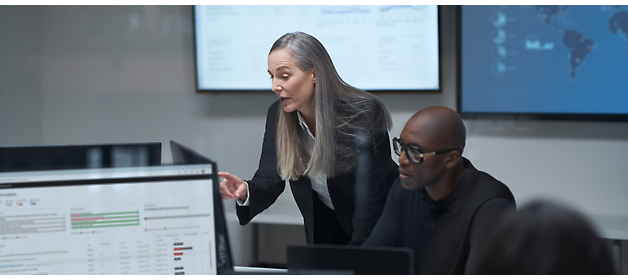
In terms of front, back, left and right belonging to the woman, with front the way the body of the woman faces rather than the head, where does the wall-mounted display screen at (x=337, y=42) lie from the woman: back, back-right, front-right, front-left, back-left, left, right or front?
back-right

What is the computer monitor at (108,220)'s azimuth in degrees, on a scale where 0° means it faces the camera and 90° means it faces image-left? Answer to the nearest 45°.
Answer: approximately 0°

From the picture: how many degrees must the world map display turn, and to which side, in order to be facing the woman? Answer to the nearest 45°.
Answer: approximately 45° to its right

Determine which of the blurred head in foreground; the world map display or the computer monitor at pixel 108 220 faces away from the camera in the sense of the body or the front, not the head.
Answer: the blurred head in foreground

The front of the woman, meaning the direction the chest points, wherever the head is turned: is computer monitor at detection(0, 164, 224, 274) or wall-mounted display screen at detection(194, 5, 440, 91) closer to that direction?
the computer monitor

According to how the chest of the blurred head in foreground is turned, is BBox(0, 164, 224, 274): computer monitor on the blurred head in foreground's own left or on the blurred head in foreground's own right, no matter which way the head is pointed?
on the blurred head in foreground's own left

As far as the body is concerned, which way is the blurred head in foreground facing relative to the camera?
away from the camera

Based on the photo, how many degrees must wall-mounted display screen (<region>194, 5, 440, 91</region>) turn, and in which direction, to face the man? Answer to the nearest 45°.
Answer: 0° — it already faces them

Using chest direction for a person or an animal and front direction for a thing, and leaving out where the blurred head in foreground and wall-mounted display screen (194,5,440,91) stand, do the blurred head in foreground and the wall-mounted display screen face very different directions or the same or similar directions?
very different directions

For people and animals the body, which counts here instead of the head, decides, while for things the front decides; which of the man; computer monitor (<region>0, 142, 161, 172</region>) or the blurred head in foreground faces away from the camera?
the blurred head in foreground
